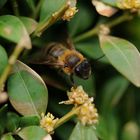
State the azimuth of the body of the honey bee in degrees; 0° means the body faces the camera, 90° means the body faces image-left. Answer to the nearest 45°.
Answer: approximately 315°

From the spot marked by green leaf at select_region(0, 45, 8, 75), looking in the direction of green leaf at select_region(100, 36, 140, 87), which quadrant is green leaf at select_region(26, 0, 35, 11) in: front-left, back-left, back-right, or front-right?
front-left
